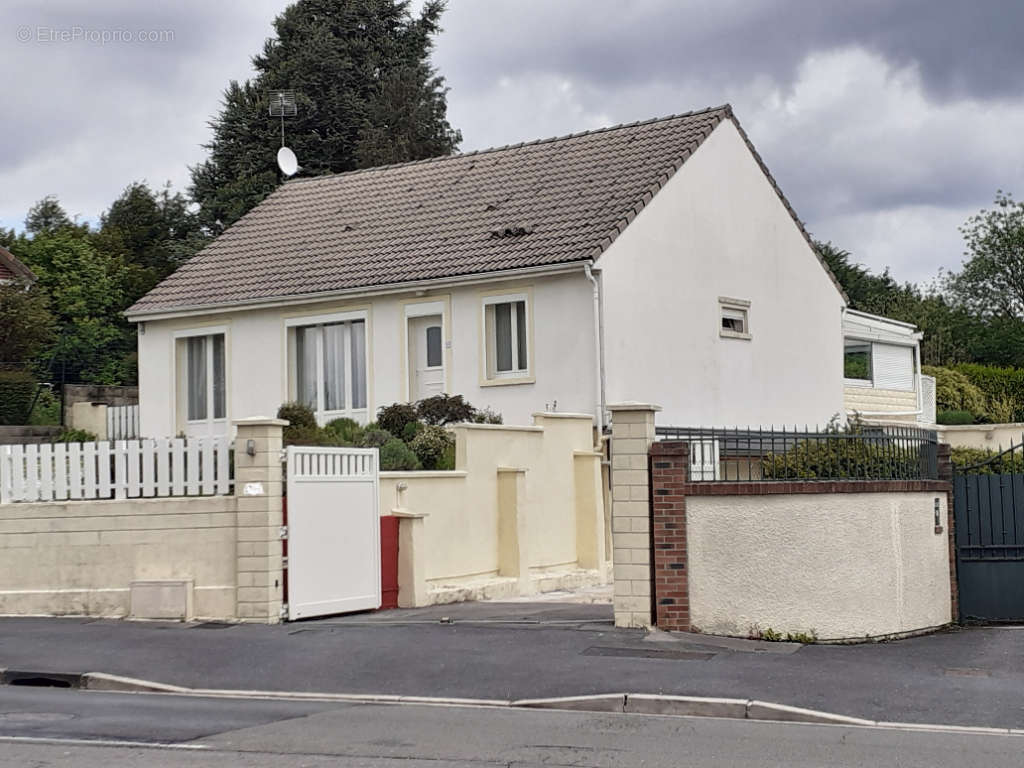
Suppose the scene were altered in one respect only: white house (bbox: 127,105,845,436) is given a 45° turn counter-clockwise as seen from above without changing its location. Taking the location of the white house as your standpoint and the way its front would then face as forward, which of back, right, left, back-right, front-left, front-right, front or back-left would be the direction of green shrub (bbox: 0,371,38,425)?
right

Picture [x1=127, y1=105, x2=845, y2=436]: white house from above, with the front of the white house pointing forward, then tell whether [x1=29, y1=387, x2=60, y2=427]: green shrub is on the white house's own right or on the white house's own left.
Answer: on the white house's own right

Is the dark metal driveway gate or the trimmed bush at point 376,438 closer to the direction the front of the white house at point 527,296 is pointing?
the trimmed bush

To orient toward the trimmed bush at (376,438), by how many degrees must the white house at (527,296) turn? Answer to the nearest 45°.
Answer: approximately 45° to its left

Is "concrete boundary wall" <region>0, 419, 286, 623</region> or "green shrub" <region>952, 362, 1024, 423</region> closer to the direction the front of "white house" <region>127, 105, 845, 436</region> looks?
the concrete boundary wall

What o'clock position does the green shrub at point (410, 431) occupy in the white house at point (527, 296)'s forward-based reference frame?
The green shrub is roughly at 11 o'clock from the white house.

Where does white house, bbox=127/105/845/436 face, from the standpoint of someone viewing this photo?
facing the viewer and to the left of the viewer

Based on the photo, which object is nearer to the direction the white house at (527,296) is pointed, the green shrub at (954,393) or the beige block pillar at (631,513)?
the beige block pillar

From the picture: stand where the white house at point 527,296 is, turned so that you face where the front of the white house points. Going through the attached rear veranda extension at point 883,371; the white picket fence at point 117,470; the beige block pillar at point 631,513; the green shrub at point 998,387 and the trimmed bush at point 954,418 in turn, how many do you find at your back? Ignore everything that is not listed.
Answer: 3

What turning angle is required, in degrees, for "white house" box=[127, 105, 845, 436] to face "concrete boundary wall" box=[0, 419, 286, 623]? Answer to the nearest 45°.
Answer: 0° — it already faces it
